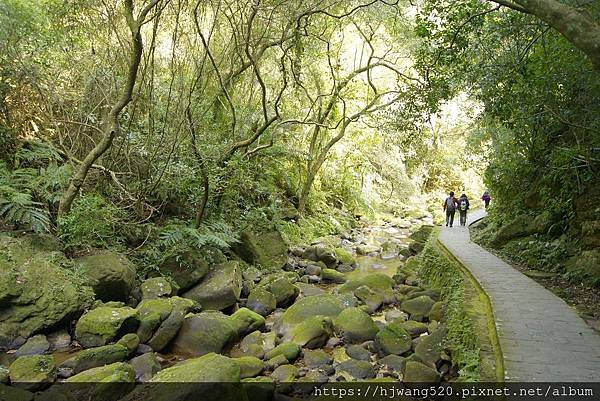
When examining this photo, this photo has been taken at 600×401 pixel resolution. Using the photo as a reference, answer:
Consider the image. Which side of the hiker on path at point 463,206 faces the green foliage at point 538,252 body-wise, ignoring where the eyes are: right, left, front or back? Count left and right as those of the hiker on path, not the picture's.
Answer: back

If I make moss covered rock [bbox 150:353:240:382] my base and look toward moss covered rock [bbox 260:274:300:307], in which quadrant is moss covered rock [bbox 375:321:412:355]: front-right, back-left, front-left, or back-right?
front-right

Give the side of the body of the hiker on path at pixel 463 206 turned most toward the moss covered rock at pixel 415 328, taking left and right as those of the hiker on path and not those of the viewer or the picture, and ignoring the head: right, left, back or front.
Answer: back

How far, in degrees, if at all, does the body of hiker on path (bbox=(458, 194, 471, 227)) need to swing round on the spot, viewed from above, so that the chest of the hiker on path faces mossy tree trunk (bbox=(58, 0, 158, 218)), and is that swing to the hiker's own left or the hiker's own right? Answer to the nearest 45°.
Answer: approximately 135° to the hiker's own left

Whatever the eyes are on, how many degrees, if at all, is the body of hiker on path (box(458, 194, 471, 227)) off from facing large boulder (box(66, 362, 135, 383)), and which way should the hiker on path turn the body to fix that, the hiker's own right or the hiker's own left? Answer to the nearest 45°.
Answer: approximately 180°

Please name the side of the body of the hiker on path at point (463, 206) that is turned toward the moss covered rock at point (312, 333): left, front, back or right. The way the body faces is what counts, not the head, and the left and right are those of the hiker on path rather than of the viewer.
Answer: back

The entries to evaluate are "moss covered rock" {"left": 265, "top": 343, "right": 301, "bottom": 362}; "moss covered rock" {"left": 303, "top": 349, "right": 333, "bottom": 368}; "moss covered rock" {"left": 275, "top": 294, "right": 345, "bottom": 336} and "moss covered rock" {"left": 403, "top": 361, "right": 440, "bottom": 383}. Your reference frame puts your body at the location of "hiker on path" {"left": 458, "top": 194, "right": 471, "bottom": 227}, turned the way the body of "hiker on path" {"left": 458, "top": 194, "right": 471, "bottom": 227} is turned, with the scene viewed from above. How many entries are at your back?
4

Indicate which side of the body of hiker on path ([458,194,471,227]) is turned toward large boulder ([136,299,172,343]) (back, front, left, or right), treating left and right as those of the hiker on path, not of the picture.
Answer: back

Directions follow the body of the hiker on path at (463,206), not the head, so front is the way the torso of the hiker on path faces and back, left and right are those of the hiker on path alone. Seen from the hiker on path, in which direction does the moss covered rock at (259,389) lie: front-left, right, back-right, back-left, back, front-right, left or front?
back

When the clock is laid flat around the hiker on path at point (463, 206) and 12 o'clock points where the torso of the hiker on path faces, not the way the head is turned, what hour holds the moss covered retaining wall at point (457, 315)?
The moss covered retaining wall is roughly at 6 o'clock from the hiker on path.

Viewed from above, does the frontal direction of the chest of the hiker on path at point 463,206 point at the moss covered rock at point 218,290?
no

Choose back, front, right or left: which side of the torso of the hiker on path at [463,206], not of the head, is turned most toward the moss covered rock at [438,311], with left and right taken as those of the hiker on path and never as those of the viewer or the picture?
back

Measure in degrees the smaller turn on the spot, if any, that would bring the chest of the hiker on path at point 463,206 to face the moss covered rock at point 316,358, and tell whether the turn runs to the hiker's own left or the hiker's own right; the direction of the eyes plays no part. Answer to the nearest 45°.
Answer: approximately 180°

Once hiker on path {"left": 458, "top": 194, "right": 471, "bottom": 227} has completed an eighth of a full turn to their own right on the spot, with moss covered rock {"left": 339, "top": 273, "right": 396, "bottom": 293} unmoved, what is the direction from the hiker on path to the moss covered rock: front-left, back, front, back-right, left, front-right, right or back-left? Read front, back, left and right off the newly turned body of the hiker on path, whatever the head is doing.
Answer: back-right

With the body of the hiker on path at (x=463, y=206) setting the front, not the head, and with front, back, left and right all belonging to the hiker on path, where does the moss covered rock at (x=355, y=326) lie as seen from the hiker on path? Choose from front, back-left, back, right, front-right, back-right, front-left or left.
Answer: back

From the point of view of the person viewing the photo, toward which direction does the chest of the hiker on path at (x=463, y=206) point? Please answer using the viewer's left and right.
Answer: facing away from the viewer

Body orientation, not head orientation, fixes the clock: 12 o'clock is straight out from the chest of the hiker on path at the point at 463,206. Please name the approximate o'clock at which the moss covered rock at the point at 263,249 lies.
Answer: The moss covered rock is roughly at 7 o'clock from the hiker on path.

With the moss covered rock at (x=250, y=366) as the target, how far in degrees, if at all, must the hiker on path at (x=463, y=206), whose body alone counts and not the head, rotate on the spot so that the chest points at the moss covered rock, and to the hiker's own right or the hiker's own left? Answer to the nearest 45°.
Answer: approximately 180°

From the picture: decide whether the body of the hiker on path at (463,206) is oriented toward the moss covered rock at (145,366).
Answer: no

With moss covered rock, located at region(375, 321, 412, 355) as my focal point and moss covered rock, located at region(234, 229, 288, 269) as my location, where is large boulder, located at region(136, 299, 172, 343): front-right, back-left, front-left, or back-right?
front-right

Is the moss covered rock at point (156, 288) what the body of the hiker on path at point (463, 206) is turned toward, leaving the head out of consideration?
no
